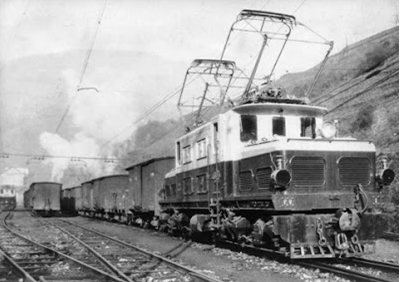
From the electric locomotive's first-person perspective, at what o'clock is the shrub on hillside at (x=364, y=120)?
The shrub on hillside is roughly at 8 o'clock from the electric locomotive.

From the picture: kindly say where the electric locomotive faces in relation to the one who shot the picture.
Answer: facing the viewer and to the right of the viewer

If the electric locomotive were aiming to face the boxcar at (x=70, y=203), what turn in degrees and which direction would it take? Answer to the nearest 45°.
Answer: approximately 180°

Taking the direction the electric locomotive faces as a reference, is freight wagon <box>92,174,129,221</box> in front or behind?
behind

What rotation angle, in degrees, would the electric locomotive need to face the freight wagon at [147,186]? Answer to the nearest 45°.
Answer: approximately 180°

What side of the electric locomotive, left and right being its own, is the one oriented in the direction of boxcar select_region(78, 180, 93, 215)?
back

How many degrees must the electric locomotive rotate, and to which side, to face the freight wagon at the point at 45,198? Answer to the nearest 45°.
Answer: approximately 180°
